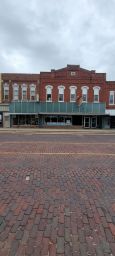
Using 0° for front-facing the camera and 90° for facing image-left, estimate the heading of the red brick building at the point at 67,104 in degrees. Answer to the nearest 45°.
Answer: approximately 0°
